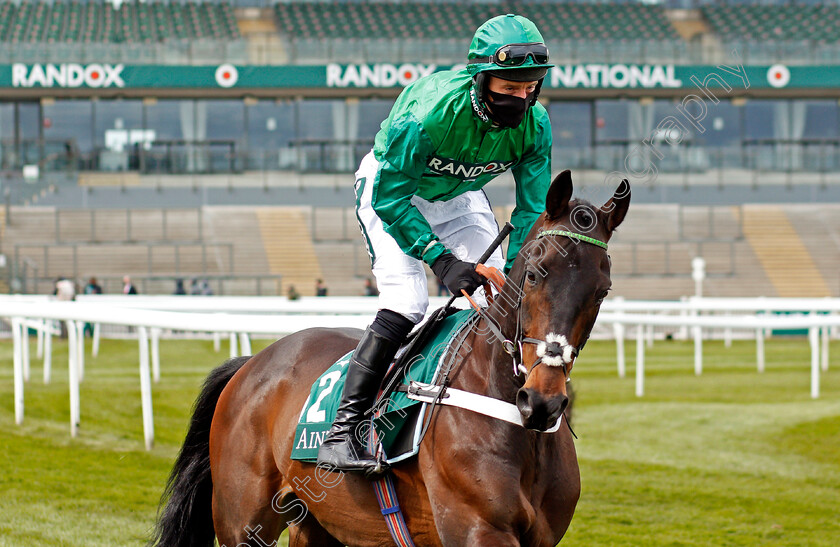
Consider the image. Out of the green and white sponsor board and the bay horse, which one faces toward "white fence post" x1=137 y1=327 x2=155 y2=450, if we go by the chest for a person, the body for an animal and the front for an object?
the green and white sponsor board

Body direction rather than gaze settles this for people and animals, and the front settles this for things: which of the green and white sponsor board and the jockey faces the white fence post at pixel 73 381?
the green and white sponsor board

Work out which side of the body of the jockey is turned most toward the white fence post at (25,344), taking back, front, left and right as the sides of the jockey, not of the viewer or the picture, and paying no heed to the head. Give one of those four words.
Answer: back

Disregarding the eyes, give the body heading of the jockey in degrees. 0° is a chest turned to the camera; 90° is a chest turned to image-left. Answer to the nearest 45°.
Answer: approximately 315°

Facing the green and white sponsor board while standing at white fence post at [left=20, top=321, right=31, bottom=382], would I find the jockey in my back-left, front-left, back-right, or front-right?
back-right

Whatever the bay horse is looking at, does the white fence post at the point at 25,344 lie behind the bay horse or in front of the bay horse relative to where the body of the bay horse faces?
behind

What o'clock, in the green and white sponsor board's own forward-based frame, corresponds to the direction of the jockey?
The jockey is roughly at 12 o'clock from the green and white sponsor board.

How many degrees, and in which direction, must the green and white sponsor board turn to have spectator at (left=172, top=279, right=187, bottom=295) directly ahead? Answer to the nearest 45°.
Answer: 0° — it already faces them
